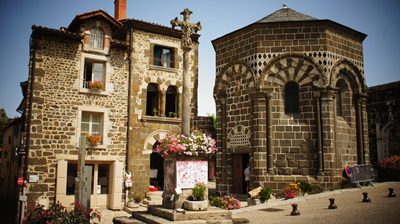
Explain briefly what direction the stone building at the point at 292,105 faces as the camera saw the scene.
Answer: facing the viewer and to the left of the viewer

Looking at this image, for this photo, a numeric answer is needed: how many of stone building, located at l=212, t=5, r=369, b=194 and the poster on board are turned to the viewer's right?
0

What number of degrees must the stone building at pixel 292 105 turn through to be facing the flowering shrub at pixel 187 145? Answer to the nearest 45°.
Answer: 0° — it already faces it

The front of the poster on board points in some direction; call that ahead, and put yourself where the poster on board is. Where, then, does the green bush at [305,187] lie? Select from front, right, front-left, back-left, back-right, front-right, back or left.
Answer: back-left

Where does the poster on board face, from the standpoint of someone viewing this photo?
facing the viewer

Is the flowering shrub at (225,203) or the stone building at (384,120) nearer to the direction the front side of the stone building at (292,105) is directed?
the flowering shrub

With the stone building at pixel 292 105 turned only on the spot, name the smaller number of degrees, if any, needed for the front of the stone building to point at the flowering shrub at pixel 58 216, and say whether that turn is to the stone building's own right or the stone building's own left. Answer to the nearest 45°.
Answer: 0° — it already faces it

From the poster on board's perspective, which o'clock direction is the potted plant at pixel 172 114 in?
The potted plant is roughly at 6 o'clock from the poster on board.

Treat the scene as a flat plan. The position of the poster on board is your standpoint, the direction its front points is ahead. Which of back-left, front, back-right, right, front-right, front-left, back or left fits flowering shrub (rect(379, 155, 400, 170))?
back-left
